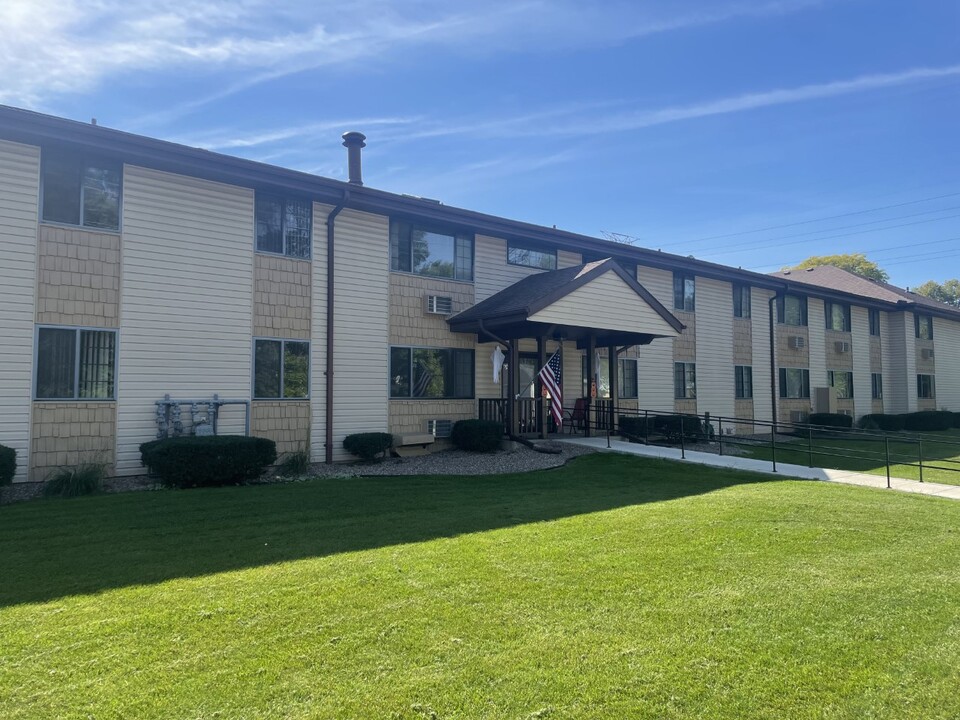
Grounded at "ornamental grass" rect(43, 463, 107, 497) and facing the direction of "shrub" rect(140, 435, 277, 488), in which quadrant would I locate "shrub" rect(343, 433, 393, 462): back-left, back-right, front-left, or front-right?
front-left

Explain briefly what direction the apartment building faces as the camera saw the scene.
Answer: facing the viewer and to the right of the viewer

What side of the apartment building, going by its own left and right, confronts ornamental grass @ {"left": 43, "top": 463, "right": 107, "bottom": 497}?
right

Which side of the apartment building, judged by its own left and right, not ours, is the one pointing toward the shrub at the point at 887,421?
left

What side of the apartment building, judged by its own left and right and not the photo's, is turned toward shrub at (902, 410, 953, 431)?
left

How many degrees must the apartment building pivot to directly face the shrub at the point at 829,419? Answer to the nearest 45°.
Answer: approximately 90° to its left
